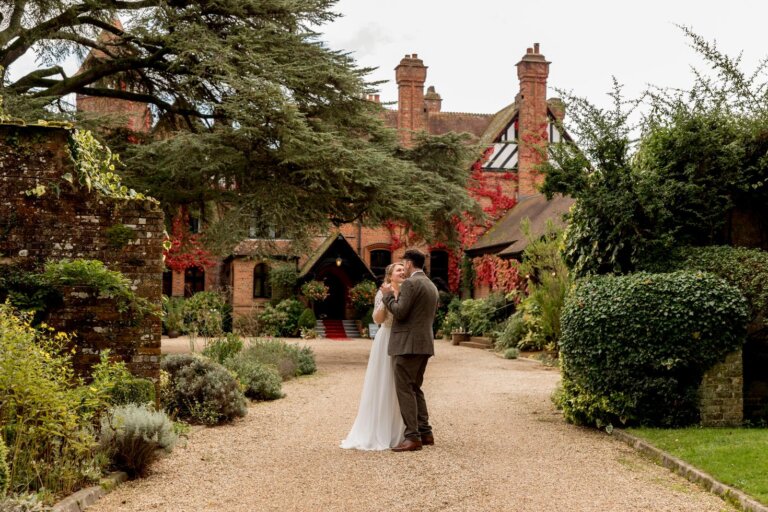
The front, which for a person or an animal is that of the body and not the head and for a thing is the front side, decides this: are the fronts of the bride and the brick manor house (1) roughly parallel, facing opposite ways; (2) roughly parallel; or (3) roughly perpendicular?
roughly perpendicular

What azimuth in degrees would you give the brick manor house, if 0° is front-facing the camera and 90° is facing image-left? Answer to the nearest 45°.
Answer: approximately 0°

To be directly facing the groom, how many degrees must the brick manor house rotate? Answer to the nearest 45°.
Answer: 0° — it already faces them

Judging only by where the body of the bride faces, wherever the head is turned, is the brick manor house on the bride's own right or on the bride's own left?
on the bride's own left

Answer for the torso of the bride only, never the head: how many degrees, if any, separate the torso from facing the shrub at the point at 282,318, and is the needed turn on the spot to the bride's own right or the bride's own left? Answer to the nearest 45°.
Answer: approximately 90° to the bride's own left

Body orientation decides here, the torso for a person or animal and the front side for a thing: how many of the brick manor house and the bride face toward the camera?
1

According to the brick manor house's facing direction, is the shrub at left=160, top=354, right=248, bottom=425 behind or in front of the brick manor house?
in front

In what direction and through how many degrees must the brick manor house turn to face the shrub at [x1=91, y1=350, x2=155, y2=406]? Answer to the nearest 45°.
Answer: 0° — it already faces it

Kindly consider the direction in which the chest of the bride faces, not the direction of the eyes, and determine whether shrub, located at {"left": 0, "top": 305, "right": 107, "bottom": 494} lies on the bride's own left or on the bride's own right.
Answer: on the bride's own right

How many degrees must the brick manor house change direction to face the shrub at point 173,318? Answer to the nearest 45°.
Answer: approximately 45° to its right

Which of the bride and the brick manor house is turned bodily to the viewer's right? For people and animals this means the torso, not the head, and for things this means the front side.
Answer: the bride

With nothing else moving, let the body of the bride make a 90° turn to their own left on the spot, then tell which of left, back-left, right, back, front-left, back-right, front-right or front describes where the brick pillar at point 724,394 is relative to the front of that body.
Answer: right

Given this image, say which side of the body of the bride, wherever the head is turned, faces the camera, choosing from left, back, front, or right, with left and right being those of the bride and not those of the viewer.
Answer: right

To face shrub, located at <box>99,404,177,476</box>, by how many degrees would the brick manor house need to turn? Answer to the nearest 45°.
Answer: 0° — it already faces it

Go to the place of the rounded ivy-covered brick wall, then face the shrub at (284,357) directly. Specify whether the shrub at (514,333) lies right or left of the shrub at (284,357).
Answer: right

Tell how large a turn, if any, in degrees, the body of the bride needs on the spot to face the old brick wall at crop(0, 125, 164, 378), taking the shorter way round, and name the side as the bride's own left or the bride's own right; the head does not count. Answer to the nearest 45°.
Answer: approximately 180°

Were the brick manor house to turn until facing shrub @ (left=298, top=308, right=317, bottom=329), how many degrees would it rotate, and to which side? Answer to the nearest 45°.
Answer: approximately 45° to its right
